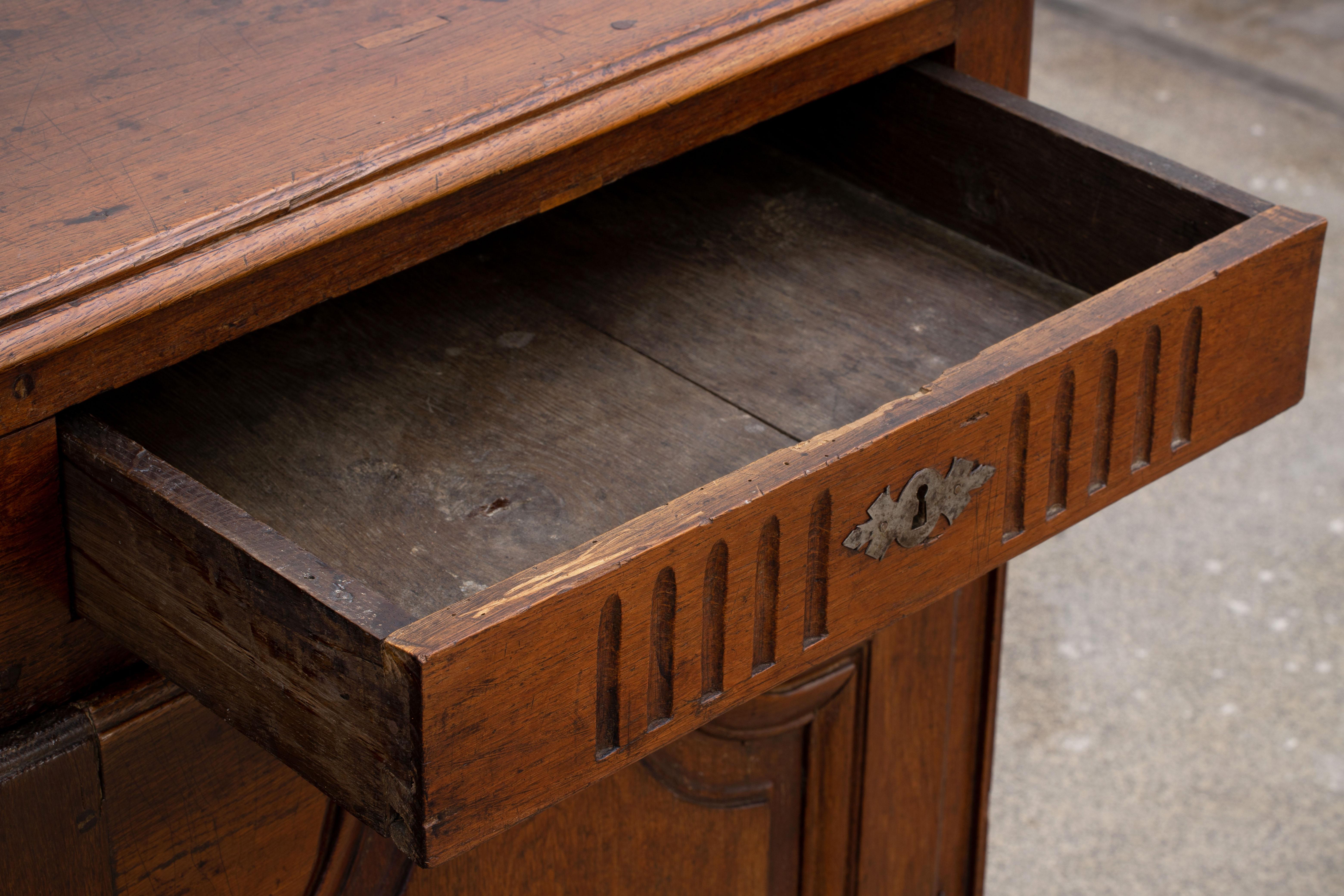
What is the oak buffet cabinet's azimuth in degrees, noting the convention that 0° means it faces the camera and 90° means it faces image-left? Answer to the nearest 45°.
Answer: approximately 315°
